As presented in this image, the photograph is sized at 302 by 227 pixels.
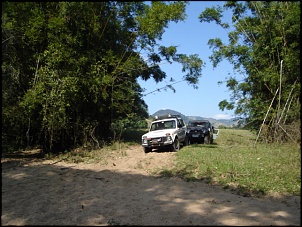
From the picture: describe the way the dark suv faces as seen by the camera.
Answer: facing the viewer and to the left of the viewer

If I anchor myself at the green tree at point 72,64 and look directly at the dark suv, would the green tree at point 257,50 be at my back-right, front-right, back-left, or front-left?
front-right

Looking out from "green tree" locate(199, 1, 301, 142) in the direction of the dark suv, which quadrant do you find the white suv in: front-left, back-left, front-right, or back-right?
front-left

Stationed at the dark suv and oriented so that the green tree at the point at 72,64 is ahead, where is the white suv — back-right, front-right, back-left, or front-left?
front-left

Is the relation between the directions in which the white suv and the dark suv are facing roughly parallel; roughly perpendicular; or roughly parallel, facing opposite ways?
roughly parallel

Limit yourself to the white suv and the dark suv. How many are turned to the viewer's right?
0

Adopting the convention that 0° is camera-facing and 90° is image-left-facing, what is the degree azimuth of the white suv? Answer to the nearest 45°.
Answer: approximately 45°

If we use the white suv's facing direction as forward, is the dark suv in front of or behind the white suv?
behind
